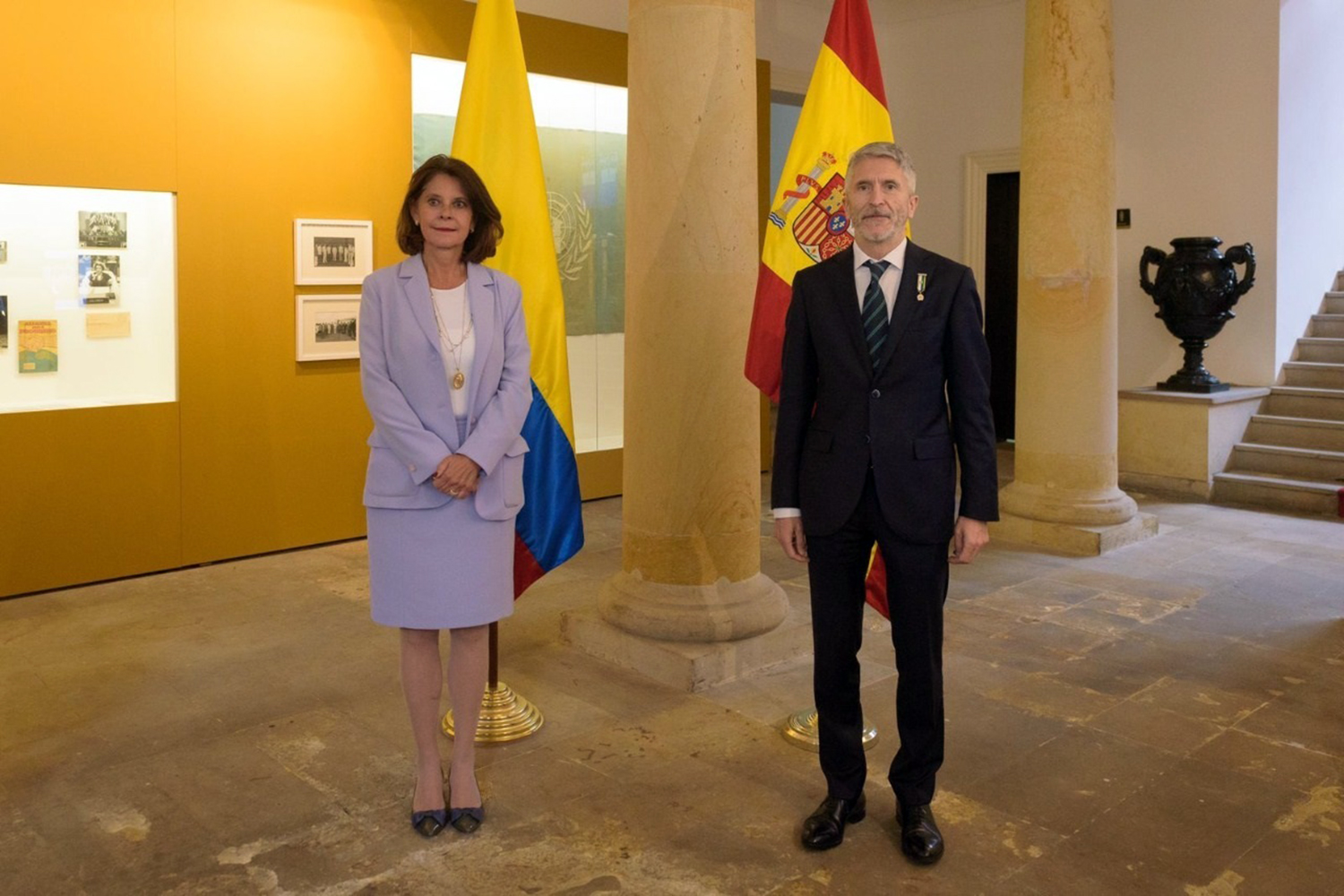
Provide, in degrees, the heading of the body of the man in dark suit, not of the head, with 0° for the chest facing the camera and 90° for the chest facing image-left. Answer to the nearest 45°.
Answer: approximately 0°

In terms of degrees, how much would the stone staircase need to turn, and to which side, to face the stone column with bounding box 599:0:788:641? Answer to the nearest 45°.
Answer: approximately 45° to its left

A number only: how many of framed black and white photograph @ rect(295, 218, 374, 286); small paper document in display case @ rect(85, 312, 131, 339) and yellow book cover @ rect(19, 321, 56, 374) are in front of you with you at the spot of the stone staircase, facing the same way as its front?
3

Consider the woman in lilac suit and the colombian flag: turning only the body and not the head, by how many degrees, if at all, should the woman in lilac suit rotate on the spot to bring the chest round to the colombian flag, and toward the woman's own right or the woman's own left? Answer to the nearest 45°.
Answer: approximately 180°

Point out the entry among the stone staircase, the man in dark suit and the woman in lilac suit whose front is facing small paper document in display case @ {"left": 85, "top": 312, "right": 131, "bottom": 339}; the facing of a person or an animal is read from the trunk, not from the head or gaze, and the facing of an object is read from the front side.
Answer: the stone staircase

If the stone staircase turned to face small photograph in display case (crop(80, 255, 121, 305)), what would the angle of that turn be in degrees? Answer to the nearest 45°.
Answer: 0° — it already faces it

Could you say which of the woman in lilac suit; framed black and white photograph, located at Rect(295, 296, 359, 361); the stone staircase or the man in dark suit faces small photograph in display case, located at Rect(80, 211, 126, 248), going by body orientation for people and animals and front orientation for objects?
the stone staircase

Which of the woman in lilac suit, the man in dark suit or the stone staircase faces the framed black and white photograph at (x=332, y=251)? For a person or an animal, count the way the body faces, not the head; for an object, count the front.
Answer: the stone staircase

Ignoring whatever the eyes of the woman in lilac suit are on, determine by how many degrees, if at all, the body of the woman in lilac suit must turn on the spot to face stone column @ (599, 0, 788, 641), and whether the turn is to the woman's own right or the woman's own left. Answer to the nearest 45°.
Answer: approximately 135° to the woman's own left

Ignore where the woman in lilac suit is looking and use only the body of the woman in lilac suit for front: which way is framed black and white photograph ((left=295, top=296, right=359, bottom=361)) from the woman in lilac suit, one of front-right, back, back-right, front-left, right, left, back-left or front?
back
